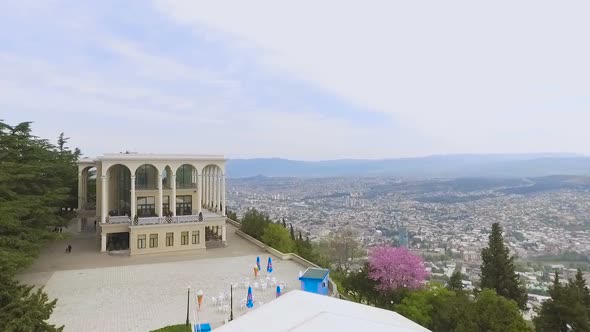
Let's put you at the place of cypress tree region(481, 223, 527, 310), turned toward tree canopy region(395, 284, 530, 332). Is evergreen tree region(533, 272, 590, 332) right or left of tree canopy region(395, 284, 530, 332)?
left

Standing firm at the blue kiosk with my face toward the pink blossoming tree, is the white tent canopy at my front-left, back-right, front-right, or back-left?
back-right

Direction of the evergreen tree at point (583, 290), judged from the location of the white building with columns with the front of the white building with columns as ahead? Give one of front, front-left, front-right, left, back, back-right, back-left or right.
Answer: front-left

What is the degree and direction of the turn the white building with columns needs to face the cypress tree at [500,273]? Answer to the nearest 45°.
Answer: approximately 45° to its left

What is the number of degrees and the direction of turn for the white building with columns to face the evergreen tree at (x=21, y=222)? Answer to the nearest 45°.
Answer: approximately 45° to its right

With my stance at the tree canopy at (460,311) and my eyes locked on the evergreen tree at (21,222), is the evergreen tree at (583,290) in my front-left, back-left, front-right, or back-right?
back-right

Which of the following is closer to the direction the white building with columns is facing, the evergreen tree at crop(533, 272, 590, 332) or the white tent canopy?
the white tent canopy

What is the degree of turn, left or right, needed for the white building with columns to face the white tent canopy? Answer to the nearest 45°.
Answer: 0° — it already faces it

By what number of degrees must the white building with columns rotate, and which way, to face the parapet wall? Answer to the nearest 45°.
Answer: approximately 45° to its left

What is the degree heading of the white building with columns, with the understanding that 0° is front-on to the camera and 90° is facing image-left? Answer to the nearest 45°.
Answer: approximately 0°
